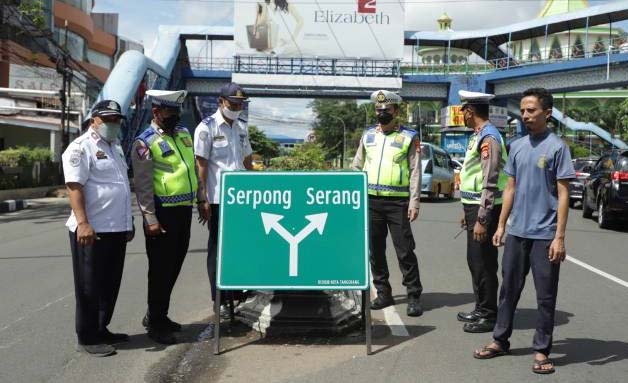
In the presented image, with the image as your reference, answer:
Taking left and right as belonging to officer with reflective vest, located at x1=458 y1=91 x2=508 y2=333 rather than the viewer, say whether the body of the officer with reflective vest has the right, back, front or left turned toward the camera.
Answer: left

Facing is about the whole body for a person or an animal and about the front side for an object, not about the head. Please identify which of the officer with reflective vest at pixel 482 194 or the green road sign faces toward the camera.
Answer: the green road sign

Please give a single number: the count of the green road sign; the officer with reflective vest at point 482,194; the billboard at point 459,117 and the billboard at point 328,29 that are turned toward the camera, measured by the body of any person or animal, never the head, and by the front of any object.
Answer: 3

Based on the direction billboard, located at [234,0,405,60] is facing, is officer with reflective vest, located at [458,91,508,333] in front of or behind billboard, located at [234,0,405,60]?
in front

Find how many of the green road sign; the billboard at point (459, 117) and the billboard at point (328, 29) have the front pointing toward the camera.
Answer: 3

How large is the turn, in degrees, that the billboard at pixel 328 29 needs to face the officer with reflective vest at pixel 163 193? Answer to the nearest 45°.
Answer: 0° — it already faces them

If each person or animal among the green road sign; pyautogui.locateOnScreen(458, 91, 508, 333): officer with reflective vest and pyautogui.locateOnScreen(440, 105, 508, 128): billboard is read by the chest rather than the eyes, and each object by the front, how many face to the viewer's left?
1

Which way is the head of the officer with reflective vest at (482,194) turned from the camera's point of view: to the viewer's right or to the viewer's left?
to the viewer's left

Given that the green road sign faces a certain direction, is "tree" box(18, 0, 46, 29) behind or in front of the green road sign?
behind

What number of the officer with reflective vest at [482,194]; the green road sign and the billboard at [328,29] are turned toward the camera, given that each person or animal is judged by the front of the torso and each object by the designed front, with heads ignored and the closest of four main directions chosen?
2

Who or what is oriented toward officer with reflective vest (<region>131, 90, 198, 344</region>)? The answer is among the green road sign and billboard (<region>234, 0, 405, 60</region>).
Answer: the billboard

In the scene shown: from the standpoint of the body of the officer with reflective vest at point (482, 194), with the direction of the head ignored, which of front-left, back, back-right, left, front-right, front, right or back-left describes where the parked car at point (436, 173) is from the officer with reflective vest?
right

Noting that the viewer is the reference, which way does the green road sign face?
facing the viewer

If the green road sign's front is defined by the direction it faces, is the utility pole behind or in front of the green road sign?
behind

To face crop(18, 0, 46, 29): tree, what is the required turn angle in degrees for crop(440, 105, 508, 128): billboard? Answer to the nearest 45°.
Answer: approximately 45° to its right

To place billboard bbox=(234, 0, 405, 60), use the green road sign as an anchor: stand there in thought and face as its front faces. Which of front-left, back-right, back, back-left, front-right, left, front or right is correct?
back

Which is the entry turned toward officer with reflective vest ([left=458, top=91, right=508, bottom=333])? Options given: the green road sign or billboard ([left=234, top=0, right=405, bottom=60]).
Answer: the billboard

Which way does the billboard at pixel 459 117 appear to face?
toward the camera

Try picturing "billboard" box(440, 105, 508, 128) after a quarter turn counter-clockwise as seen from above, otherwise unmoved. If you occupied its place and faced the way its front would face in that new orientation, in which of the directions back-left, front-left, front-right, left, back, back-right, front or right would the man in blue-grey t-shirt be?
right

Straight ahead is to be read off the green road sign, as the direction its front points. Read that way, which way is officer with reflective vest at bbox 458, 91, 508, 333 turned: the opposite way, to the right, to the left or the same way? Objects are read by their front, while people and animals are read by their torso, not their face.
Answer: to the right
